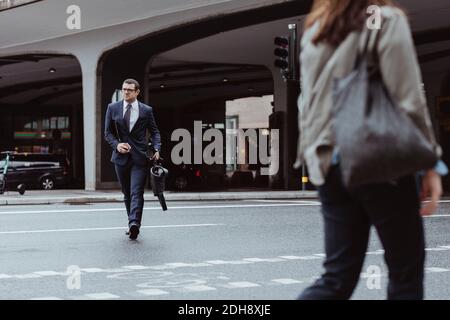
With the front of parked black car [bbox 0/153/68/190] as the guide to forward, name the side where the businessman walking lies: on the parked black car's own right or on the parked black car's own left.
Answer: on the parked black car's own left

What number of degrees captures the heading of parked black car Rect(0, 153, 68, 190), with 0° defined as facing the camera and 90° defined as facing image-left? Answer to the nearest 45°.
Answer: approximately 90°

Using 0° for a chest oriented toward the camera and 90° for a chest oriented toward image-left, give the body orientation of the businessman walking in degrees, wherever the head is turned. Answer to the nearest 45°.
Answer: approximately 0°

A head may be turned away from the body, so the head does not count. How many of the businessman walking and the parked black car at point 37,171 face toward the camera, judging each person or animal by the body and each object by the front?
1

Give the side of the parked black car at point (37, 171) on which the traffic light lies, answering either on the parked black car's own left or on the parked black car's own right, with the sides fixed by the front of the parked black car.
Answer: on the parked black car's own left

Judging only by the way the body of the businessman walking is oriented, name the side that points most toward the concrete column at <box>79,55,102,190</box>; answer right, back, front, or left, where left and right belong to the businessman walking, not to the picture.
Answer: back

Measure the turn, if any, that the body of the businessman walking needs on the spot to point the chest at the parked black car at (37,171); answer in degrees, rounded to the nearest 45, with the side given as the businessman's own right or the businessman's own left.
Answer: approximately 180°

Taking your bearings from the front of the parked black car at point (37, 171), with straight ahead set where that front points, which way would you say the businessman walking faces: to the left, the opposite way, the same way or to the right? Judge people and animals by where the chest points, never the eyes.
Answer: to the left
